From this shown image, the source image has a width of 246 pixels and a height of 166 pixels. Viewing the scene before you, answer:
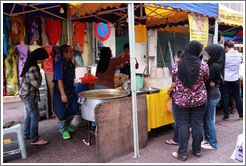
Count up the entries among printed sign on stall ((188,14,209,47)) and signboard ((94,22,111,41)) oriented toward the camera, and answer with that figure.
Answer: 2

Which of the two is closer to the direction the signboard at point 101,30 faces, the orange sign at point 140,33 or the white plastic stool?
the white plastic stool

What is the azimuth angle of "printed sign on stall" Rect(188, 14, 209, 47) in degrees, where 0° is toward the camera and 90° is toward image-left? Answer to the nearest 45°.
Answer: approximately 0°

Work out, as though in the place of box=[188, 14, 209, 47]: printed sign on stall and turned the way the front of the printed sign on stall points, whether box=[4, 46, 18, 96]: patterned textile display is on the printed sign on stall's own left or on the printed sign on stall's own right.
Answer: on the printed sign on stall's own right

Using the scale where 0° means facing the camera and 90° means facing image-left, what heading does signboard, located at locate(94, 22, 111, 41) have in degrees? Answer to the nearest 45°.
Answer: approximately 0°

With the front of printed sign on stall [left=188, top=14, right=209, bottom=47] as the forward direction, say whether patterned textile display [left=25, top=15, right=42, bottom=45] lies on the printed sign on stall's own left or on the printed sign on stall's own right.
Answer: on the printed sign on stall's own right

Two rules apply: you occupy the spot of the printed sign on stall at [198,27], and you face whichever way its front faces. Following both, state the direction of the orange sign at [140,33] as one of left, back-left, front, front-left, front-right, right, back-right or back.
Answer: back-right

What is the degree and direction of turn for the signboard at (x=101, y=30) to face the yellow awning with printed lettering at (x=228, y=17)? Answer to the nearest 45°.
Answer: approximately 90° to its left

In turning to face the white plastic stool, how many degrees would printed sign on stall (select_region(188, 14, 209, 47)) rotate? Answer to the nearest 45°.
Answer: approximately 45° to its right
